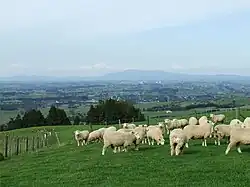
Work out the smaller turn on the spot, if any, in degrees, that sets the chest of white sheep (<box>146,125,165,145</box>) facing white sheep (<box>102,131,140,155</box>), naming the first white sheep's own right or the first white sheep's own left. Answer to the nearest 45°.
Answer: approximately 90° to the first white sheep's own right
